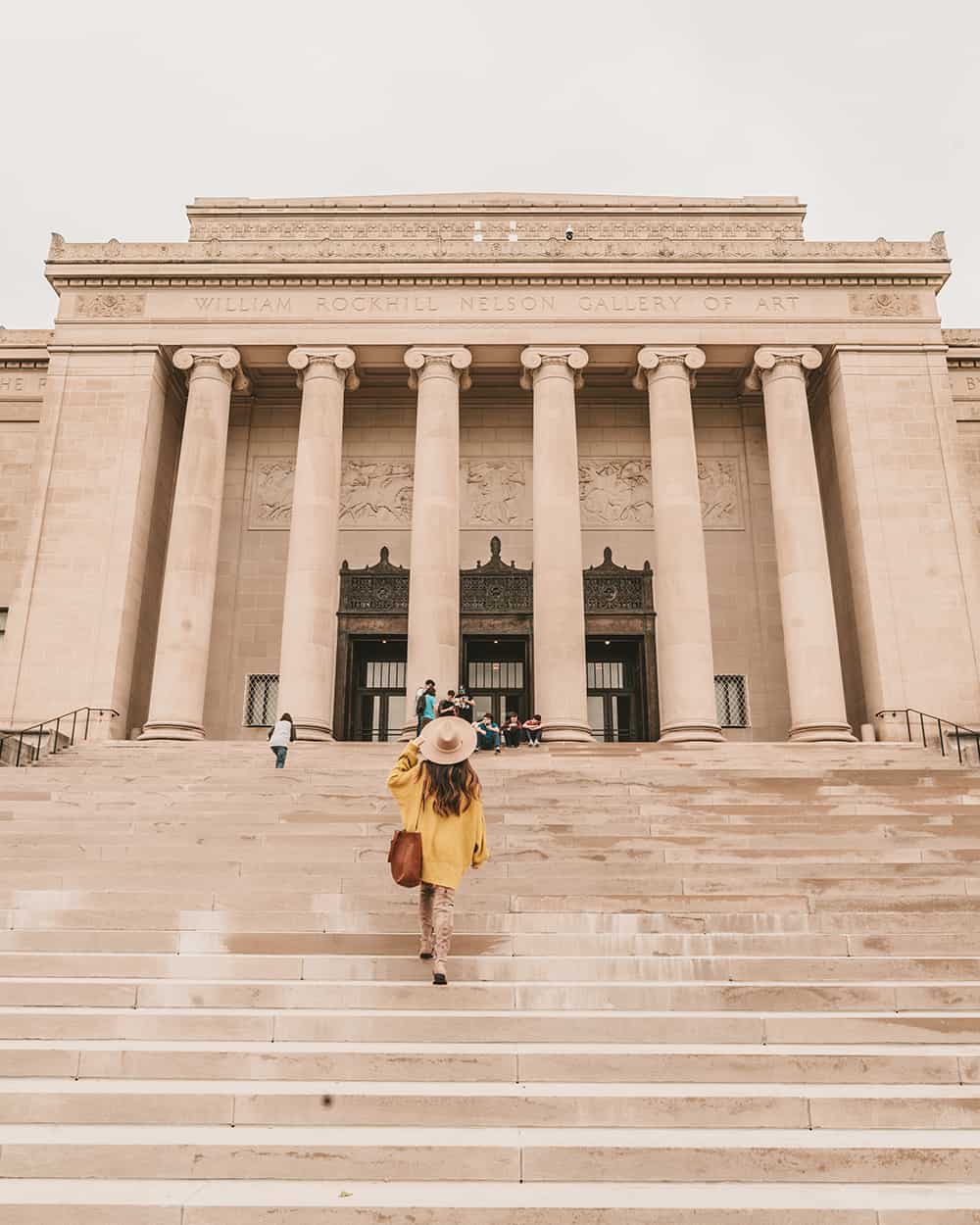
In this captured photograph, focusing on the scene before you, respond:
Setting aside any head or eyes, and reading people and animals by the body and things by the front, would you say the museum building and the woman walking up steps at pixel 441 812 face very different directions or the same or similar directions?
very different directions

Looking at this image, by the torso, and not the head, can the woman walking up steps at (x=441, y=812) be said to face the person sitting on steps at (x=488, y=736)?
yes

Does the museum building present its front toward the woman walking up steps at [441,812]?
yes

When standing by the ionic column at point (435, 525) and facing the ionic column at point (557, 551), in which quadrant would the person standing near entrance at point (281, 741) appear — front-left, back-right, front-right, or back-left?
back-right

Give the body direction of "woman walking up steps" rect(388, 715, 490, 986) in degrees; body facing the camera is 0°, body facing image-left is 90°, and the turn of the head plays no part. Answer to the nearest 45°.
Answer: approximately 180°
